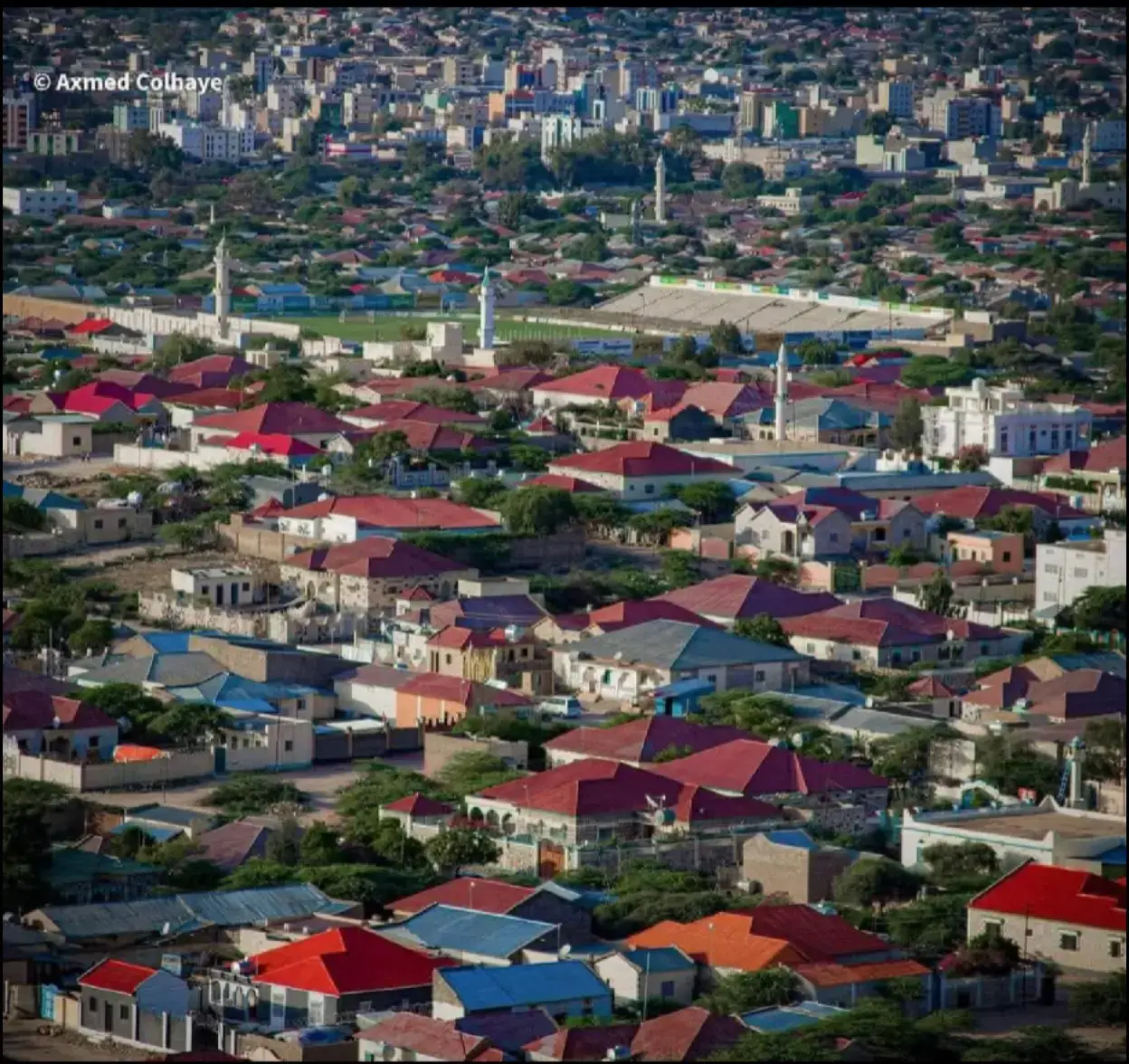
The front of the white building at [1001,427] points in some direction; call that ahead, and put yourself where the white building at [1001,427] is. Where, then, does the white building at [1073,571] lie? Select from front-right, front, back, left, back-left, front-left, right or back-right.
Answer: front-left

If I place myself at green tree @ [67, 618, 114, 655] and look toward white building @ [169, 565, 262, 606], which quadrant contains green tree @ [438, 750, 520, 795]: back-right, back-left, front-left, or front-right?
back-right

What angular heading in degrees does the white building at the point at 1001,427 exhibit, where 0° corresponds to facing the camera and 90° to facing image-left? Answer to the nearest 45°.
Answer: approximately 45°

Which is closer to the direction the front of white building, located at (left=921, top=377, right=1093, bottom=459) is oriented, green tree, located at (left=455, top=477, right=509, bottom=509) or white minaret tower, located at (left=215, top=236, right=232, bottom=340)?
the green tree

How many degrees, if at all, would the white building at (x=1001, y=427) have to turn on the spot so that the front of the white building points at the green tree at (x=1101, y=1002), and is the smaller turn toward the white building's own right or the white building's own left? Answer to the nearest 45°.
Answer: approximately 45° to the white building's own left

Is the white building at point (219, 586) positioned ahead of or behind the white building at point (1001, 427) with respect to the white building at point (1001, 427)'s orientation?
ahead

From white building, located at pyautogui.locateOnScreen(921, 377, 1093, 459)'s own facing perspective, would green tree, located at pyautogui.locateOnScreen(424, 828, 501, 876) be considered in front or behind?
in front

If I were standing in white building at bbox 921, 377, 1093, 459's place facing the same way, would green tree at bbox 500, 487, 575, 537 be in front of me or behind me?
in front
